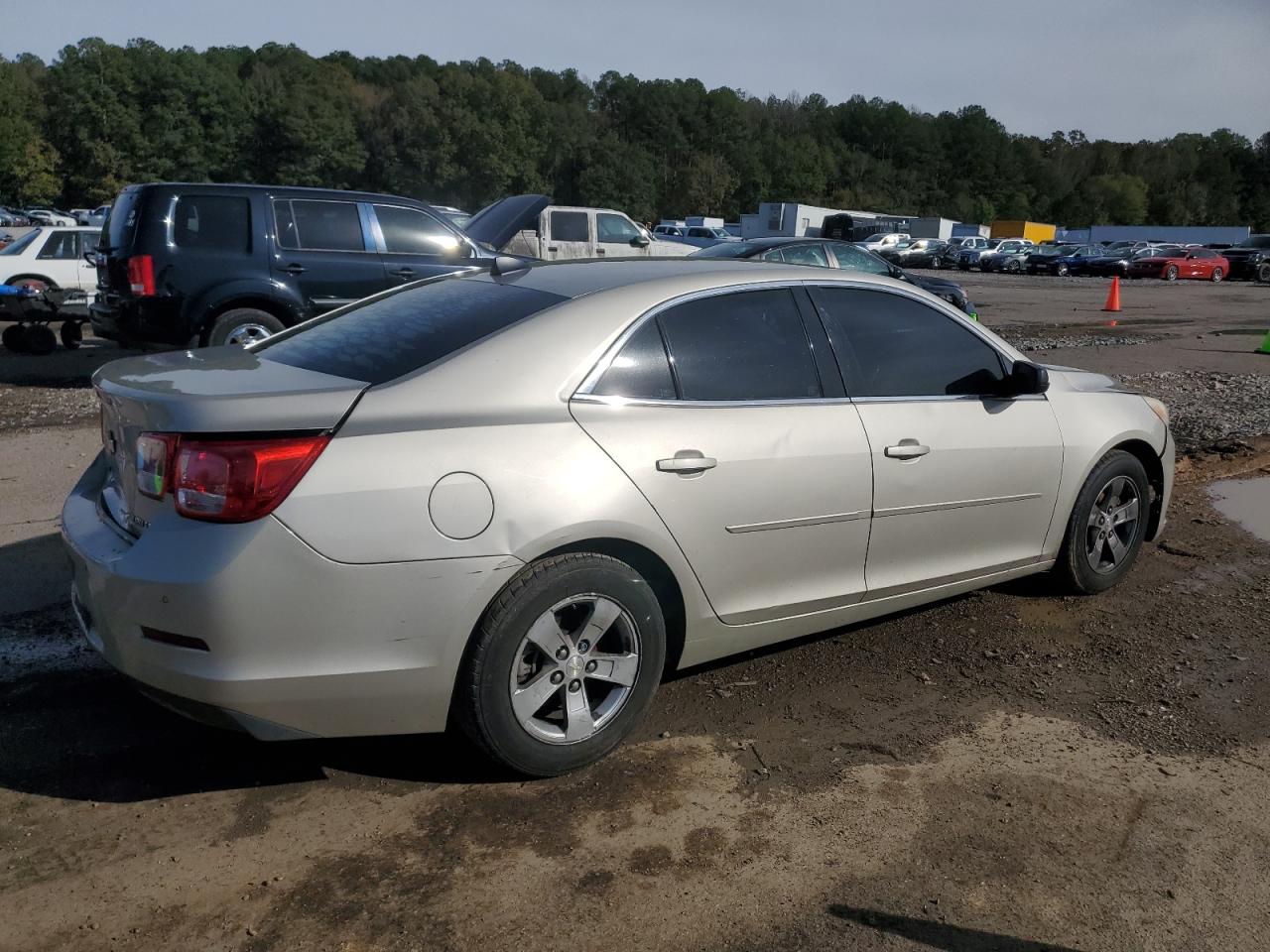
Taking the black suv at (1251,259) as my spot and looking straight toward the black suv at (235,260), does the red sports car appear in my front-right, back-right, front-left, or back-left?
front-right

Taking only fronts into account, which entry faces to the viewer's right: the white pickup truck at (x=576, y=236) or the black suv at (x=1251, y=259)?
the white pickup truck

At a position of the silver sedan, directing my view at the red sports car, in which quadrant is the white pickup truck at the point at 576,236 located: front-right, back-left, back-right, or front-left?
front-left

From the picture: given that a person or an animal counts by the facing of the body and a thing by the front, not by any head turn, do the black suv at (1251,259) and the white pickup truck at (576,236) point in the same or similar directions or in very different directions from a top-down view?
very different directions

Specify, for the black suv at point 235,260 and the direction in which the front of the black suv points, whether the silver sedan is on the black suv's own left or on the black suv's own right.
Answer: on the black suv's own right

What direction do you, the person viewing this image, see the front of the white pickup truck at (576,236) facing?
facing to the right of the viewer

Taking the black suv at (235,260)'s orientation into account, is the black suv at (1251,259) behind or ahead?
ahead

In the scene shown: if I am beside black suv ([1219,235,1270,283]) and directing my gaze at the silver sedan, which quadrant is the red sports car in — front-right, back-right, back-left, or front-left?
front-right

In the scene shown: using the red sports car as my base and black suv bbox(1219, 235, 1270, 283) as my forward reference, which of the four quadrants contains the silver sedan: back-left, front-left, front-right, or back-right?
back-right

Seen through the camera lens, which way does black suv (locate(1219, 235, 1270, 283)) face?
facing the viewer and to the left of the viewer

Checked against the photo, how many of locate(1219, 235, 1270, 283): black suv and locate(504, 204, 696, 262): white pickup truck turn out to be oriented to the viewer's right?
1

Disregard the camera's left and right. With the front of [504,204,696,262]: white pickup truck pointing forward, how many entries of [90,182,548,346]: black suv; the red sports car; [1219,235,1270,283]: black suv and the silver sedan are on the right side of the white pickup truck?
2

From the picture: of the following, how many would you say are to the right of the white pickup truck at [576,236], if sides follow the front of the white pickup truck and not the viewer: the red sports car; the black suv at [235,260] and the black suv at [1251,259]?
1

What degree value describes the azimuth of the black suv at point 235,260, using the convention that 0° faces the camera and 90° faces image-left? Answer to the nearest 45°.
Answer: approximately 270°

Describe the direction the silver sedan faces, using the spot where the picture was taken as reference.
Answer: facing away from the viewer and to the right of the viewer
